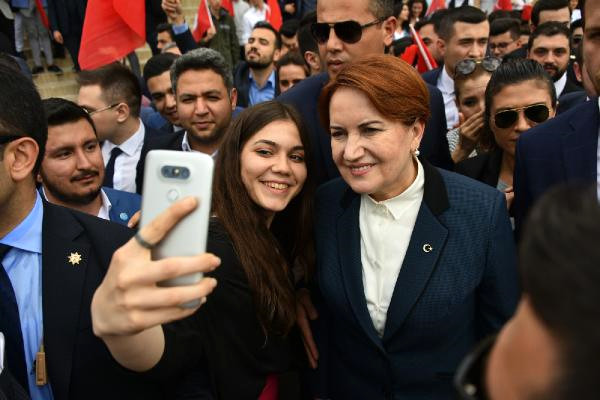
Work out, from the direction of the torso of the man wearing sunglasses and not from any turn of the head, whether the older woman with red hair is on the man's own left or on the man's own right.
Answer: on the man's own left

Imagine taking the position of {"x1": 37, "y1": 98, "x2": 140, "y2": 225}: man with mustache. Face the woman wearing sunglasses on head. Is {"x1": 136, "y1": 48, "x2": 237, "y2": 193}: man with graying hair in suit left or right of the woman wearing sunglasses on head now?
left

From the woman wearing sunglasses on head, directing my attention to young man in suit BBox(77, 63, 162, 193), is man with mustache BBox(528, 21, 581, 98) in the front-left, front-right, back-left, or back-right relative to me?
back-right

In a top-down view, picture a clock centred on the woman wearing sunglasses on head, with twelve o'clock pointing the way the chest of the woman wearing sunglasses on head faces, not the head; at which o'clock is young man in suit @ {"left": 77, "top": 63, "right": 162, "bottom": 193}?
The young man in suit is roughly at 3 o'clock from the woman wearing sunglasses on head.

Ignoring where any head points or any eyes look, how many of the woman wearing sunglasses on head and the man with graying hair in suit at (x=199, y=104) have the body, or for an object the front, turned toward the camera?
2

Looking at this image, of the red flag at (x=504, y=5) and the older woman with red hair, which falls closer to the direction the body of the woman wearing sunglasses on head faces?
the older woman with red hair

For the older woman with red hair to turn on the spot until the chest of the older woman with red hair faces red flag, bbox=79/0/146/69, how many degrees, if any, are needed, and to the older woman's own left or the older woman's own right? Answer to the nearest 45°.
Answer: approximately 90° to the older woman's own right
